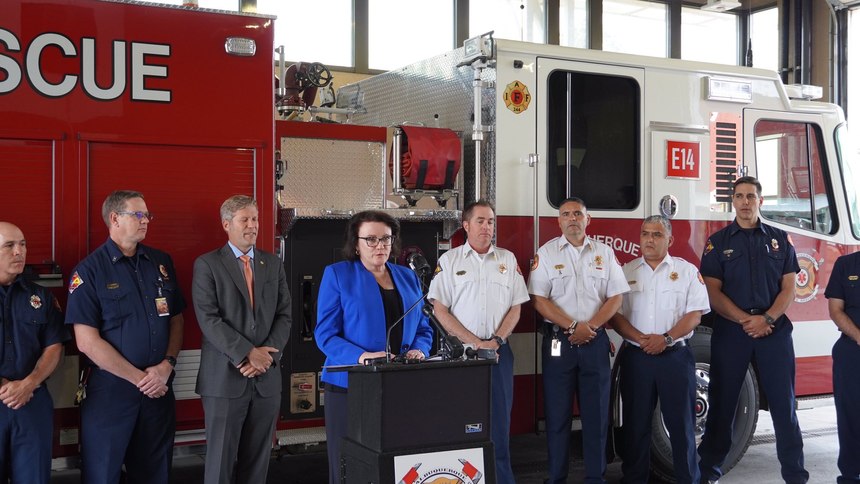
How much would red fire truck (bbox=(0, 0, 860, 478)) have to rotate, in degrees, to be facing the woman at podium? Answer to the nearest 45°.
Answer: approximately 90° to its right

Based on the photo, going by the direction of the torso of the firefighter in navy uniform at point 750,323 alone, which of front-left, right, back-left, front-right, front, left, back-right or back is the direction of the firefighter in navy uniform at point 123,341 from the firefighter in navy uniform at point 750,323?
front-right

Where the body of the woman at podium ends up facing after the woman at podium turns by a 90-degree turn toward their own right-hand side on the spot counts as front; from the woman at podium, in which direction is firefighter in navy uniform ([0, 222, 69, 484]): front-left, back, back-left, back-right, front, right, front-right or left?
front-right

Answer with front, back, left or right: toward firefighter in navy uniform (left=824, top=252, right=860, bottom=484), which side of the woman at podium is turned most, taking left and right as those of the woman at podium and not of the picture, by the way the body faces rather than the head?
left

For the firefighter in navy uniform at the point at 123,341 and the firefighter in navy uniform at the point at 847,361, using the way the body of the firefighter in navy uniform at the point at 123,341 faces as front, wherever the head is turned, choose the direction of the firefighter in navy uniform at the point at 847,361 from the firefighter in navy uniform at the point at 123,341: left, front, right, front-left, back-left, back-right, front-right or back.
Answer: front-left

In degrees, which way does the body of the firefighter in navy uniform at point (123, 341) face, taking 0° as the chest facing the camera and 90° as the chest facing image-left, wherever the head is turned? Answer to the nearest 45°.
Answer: approximately 315°

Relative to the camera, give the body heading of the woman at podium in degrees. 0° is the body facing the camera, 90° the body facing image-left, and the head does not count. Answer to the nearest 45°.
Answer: approximately 315°

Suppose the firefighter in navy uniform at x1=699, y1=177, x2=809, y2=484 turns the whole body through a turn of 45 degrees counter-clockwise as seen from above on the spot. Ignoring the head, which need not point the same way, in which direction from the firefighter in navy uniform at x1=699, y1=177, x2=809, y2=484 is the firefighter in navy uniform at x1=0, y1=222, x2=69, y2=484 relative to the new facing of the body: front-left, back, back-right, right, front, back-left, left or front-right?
right

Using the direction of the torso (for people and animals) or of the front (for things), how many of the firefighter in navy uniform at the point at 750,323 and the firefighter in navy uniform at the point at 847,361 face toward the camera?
2

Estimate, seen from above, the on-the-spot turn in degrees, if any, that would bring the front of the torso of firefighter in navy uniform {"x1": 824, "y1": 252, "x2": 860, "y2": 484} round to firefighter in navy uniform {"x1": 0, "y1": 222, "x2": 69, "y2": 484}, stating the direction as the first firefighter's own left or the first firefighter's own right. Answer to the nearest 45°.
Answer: approximately 45° to the first firefighter's own right

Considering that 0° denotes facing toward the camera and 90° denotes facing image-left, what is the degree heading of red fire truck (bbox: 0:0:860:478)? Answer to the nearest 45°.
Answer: approximately 270°
